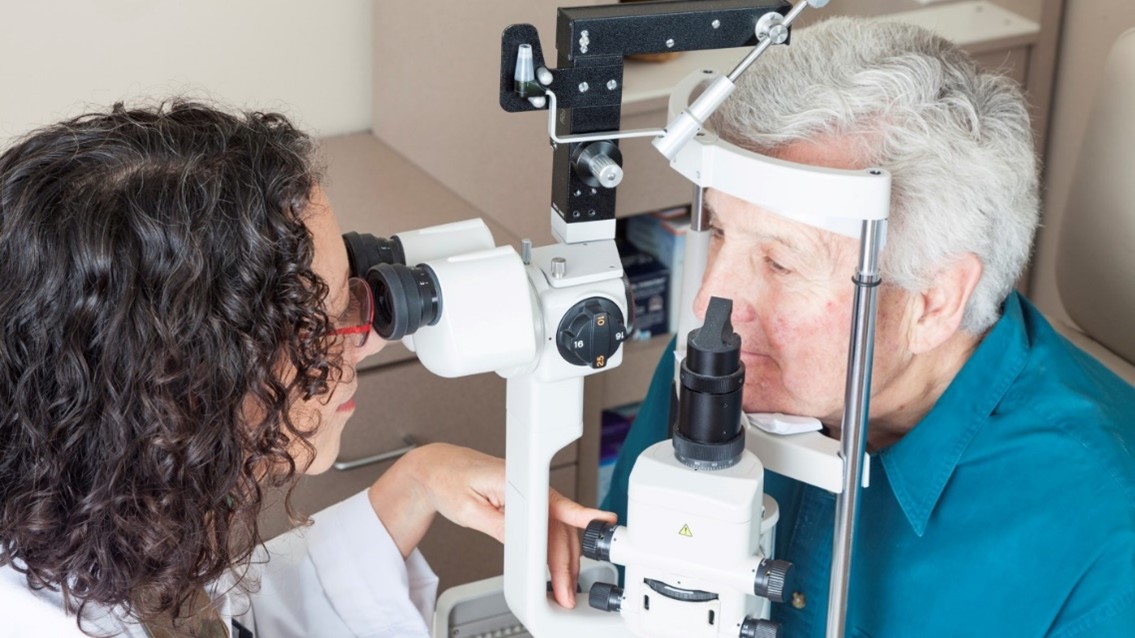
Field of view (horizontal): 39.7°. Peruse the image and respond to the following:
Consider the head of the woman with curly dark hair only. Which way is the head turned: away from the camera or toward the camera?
away from the camera

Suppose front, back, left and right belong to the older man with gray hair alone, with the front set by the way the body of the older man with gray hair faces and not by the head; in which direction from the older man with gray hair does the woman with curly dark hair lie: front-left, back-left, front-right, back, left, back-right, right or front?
front

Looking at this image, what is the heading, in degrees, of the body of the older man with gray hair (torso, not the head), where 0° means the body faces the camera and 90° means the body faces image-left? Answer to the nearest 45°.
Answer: approximately 45°
